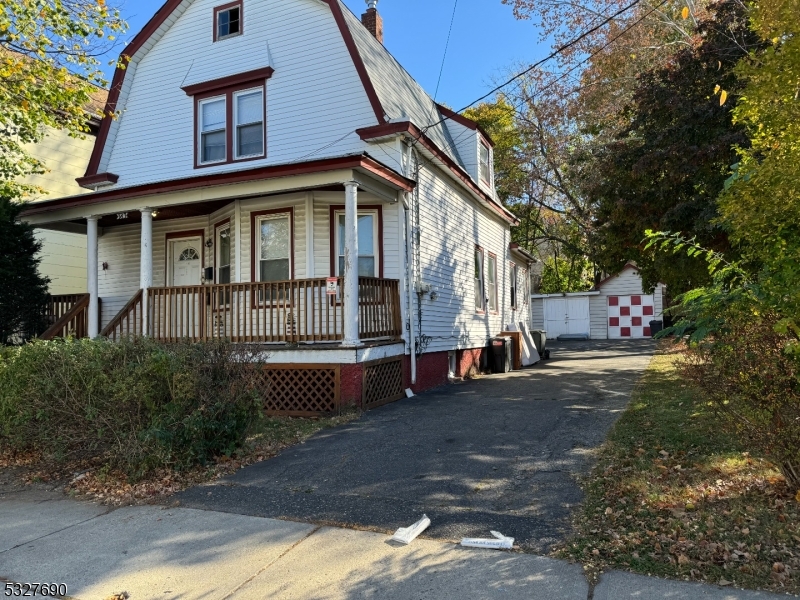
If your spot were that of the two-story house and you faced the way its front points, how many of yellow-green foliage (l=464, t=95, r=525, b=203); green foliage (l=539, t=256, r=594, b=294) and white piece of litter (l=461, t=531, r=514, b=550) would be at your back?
2

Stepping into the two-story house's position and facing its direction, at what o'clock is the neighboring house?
The neighboring house is roughly at 3 o'clock from the two-story house.

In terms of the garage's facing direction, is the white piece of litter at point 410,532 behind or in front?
in front

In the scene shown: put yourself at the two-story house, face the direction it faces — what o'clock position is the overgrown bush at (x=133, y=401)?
The overgrown bush is roughly at 11 o'clock from the two-story house.

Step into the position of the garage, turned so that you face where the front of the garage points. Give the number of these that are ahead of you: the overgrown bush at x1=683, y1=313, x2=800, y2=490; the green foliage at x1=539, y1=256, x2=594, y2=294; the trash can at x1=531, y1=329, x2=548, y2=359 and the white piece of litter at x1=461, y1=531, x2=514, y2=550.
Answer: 3

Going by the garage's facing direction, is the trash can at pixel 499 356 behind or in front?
in front

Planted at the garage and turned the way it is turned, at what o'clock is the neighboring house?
The neighboring house is roughly at 1 o'clock from the garage.

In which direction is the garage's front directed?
toward the camera

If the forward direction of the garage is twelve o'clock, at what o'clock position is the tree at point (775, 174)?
The tree is roughly at 12 o'clock from the garage.

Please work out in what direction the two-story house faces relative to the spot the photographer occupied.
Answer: facing the viewer and to the left of the viewer

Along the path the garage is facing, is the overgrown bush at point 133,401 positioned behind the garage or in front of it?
in front

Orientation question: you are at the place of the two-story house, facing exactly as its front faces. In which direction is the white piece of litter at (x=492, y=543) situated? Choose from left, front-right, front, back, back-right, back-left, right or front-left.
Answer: front-left

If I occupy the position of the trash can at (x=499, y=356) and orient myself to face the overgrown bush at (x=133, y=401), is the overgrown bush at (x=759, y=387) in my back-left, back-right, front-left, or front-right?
front-left

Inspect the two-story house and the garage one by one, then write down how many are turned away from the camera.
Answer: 0
